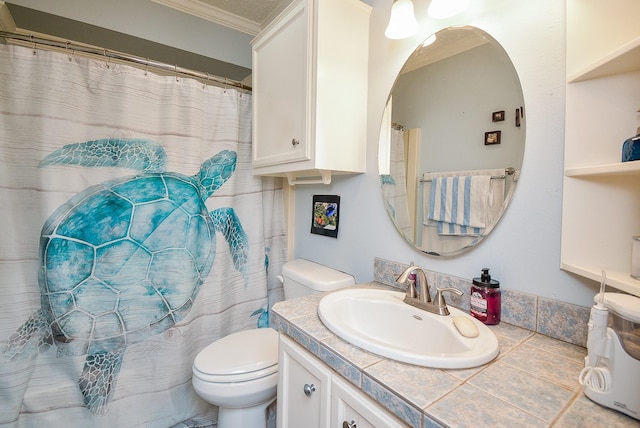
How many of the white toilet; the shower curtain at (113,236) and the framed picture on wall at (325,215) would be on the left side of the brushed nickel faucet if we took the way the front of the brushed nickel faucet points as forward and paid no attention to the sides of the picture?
0

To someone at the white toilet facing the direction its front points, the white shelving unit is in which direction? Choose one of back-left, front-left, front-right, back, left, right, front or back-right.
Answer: left

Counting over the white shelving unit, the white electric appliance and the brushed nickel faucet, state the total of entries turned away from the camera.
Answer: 0

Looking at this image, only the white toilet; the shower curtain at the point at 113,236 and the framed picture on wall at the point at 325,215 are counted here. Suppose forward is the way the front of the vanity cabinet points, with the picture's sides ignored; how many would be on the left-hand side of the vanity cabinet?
0

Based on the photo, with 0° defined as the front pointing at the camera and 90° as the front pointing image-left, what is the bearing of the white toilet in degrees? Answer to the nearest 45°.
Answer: approximately 45°

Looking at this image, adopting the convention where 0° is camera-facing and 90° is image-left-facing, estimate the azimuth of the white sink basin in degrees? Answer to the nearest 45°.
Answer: approximately 45°

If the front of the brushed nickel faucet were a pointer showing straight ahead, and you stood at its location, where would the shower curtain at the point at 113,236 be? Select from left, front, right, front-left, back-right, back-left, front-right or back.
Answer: front-right

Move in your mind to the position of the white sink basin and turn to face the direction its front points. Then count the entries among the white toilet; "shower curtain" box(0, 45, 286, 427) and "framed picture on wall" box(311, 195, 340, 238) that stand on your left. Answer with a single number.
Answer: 0

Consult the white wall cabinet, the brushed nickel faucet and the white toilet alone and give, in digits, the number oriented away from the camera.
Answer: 0

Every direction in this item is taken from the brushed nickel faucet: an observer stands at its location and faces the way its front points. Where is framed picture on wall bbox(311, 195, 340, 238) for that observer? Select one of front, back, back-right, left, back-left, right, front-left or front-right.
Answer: right

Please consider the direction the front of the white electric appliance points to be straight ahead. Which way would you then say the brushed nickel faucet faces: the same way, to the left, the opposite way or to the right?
the same way

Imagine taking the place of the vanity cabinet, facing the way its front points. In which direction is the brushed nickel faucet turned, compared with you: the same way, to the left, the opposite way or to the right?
the same way

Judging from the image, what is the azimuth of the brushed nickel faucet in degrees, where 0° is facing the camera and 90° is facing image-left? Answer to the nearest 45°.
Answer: approximately 45°
